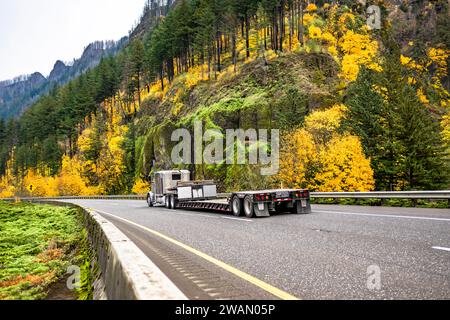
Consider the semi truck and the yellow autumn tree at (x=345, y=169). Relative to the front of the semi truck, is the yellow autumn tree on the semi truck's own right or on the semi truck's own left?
on the semi truck's own right

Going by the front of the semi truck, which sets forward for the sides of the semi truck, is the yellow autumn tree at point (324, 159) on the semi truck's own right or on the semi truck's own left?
on the semi truck's own right

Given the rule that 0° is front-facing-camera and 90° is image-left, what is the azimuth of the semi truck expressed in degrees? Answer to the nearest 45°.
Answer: approximately 135°

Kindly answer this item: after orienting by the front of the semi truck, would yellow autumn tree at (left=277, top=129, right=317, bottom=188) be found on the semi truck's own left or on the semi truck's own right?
on the semi truck's own right
